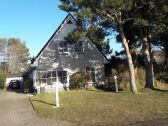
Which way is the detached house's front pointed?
toward the camera

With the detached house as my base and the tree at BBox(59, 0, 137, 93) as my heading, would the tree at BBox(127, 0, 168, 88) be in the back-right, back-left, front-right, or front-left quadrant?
front-left

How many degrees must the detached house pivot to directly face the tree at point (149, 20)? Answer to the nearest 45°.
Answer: approximately 45° to its left
